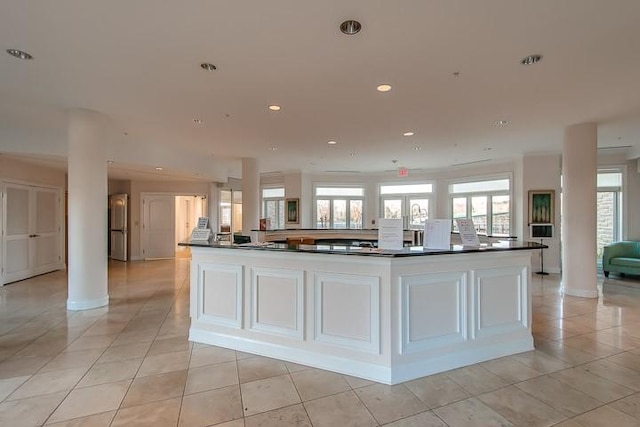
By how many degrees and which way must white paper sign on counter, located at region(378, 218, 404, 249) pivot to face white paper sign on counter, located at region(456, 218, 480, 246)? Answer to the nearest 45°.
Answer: approximately 135° to its left

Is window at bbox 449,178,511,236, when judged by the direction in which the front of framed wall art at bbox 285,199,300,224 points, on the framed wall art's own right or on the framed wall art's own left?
on the framed wall art's own left

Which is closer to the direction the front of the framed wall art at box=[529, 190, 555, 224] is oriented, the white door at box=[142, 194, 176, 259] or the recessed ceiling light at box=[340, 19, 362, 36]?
the recessed ceiling light

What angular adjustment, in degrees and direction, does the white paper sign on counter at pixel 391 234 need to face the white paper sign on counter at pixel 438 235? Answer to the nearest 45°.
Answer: approximately 135° to its left

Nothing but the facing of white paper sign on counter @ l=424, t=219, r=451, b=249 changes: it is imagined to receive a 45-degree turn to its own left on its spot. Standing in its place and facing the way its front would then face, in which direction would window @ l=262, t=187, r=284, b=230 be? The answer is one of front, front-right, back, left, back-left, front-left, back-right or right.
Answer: back

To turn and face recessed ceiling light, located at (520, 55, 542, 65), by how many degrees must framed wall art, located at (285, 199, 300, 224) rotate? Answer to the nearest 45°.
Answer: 0° — it already faces it

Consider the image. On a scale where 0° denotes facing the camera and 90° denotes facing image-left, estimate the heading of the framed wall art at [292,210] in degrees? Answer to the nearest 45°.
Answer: approximately 0°

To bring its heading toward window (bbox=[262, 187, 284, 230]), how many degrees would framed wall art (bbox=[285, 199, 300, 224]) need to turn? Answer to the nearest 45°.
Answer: approximately 135° to its right

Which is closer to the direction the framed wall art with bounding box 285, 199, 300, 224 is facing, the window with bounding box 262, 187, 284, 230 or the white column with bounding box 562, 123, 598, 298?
the white column
